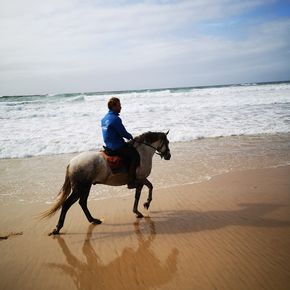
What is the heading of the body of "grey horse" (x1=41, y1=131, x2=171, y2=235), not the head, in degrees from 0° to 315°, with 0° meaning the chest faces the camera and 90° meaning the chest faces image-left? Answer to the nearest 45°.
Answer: approximately 270°
